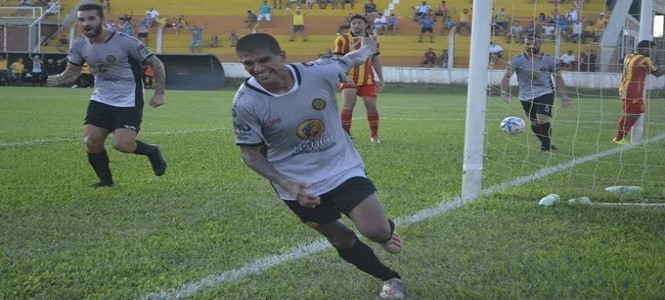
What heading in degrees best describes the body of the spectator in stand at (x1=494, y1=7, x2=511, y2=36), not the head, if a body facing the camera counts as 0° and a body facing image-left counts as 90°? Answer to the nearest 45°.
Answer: approximately 0°

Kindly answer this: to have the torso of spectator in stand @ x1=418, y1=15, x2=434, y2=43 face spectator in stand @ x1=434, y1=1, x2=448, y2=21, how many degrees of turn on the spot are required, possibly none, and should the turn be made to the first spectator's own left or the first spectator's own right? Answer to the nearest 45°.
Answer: approximately 135° to the first spectator's own left

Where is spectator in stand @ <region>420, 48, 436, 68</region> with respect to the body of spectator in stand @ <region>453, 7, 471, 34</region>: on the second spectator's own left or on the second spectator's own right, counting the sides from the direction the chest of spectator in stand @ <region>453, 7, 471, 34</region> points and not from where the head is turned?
on the second spectator's own right
